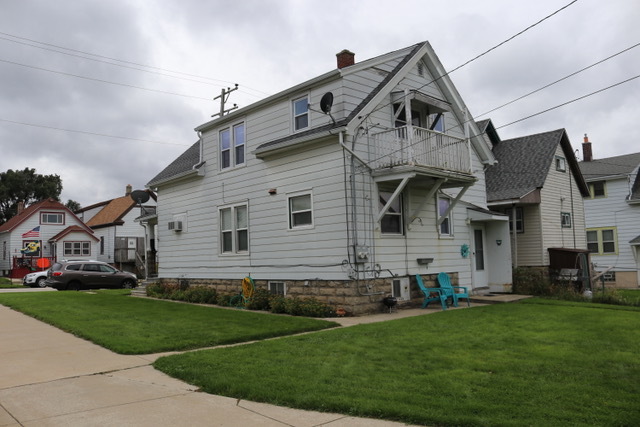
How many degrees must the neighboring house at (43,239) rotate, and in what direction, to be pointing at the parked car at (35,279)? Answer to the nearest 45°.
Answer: approximately 45° to its right

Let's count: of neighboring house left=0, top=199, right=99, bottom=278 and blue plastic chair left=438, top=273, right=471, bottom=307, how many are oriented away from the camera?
0

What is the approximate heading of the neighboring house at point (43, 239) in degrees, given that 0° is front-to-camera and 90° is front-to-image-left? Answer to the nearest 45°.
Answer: approximately 315°

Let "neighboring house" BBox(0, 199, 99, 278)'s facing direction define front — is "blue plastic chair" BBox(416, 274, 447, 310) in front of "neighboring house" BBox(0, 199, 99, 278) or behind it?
in front
